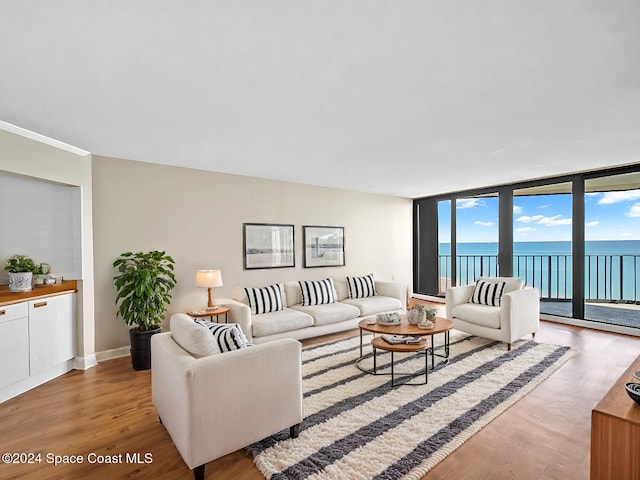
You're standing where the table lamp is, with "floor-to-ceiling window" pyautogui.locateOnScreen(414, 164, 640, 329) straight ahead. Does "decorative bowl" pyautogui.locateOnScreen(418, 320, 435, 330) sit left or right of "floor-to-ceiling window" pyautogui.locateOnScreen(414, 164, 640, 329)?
right

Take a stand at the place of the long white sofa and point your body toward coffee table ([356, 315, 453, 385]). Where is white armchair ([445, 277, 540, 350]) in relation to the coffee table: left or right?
left

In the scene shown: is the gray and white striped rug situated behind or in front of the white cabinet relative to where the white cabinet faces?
in front

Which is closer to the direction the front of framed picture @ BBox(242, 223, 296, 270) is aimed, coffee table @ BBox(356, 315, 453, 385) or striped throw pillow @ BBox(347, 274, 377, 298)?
the coffee table

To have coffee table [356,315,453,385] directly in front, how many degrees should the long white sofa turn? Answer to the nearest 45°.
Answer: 0° — it already faces it

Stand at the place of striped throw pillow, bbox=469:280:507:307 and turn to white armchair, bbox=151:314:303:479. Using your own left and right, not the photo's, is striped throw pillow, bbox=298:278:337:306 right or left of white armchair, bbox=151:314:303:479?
right

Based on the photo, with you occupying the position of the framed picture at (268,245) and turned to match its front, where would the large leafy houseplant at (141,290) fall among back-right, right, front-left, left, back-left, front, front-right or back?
right

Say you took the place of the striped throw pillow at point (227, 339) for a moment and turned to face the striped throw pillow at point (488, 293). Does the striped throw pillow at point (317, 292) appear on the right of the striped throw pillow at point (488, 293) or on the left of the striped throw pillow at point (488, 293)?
left

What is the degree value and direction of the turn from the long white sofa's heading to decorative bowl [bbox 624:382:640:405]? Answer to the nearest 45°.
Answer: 0° — it already faces it

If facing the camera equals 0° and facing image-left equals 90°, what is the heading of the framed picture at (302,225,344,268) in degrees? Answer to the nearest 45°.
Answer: approximately 315°

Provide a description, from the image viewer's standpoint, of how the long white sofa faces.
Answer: facing the viewer and to the right of the viewer

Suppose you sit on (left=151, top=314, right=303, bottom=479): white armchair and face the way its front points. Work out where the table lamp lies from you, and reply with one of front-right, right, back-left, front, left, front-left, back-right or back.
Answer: front-left

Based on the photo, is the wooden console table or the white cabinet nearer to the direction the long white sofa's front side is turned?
the wooden console table

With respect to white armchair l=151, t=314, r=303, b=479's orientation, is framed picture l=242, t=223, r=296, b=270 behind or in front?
in front
